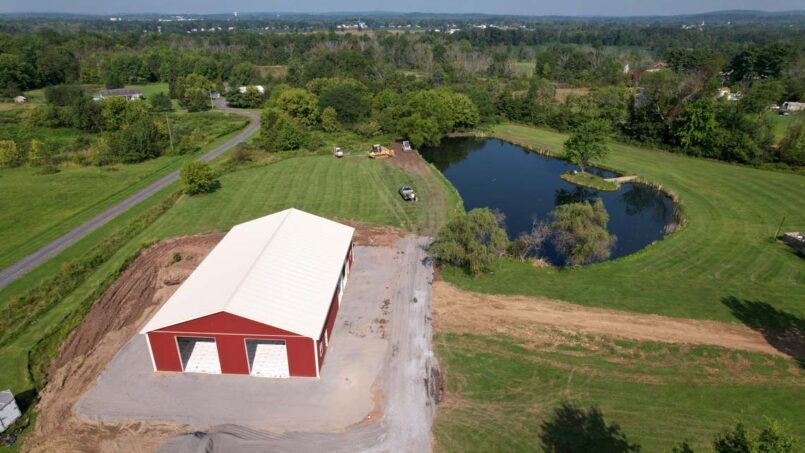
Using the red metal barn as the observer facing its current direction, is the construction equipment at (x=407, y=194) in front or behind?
behind

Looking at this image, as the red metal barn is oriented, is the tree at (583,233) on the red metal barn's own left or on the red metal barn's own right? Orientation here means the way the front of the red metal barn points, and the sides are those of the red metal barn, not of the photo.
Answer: on the red metal barn's own left

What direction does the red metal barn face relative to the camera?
toward the camera

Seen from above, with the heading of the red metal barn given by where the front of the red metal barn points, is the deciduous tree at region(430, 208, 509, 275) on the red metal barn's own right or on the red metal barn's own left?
on the red metal barn's own left

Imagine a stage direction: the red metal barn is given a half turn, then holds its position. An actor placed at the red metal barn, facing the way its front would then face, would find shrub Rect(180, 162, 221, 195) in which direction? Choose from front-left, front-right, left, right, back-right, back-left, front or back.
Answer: front
